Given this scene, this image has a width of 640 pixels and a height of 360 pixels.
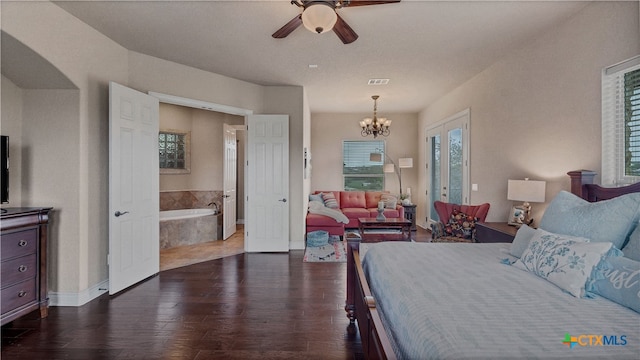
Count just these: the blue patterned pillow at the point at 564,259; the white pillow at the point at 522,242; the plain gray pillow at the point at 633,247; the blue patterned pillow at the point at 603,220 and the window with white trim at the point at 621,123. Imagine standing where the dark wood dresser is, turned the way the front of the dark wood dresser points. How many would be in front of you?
5

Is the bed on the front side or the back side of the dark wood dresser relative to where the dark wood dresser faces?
on the front side

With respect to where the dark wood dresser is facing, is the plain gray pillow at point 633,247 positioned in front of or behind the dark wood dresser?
in front

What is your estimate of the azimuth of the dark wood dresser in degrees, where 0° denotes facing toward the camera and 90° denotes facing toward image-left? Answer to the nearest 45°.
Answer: approximately 315°

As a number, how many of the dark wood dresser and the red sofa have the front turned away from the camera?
0

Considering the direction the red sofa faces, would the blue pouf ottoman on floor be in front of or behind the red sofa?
in front

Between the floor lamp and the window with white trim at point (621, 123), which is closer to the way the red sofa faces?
the window with white trim

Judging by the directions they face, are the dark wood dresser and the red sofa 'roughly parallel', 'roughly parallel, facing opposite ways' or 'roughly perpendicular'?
roughly perpendicular

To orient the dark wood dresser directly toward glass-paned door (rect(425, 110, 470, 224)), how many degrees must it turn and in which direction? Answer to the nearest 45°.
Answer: approximately 45° to its left

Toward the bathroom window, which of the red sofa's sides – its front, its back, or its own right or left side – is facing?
right

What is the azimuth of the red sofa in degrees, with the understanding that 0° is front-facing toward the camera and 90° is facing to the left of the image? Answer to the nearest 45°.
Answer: approximately 0°

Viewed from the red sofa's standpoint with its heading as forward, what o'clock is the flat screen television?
The flat screen television is roughly at 1 o'clock from the red sofa.
